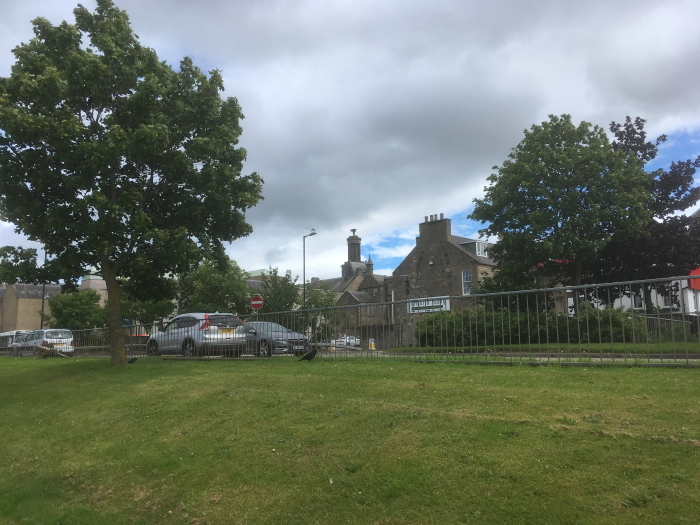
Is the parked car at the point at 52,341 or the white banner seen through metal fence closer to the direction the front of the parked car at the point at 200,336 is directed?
the parked car

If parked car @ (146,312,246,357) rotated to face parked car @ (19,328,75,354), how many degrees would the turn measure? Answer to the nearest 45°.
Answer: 0° — it already faces it

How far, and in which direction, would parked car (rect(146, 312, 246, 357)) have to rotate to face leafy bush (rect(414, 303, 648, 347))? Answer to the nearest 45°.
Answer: approximately 180°

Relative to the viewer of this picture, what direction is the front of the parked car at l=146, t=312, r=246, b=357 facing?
facing away from the viewer and to the left of the viewer

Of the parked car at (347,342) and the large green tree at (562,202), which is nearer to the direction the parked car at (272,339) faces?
the large green tree
